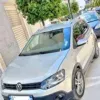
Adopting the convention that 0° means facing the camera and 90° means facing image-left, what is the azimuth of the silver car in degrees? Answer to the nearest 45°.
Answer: approximately 45°

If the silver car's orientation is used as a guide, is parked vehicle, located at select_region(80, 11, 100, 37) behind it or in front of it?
behind
